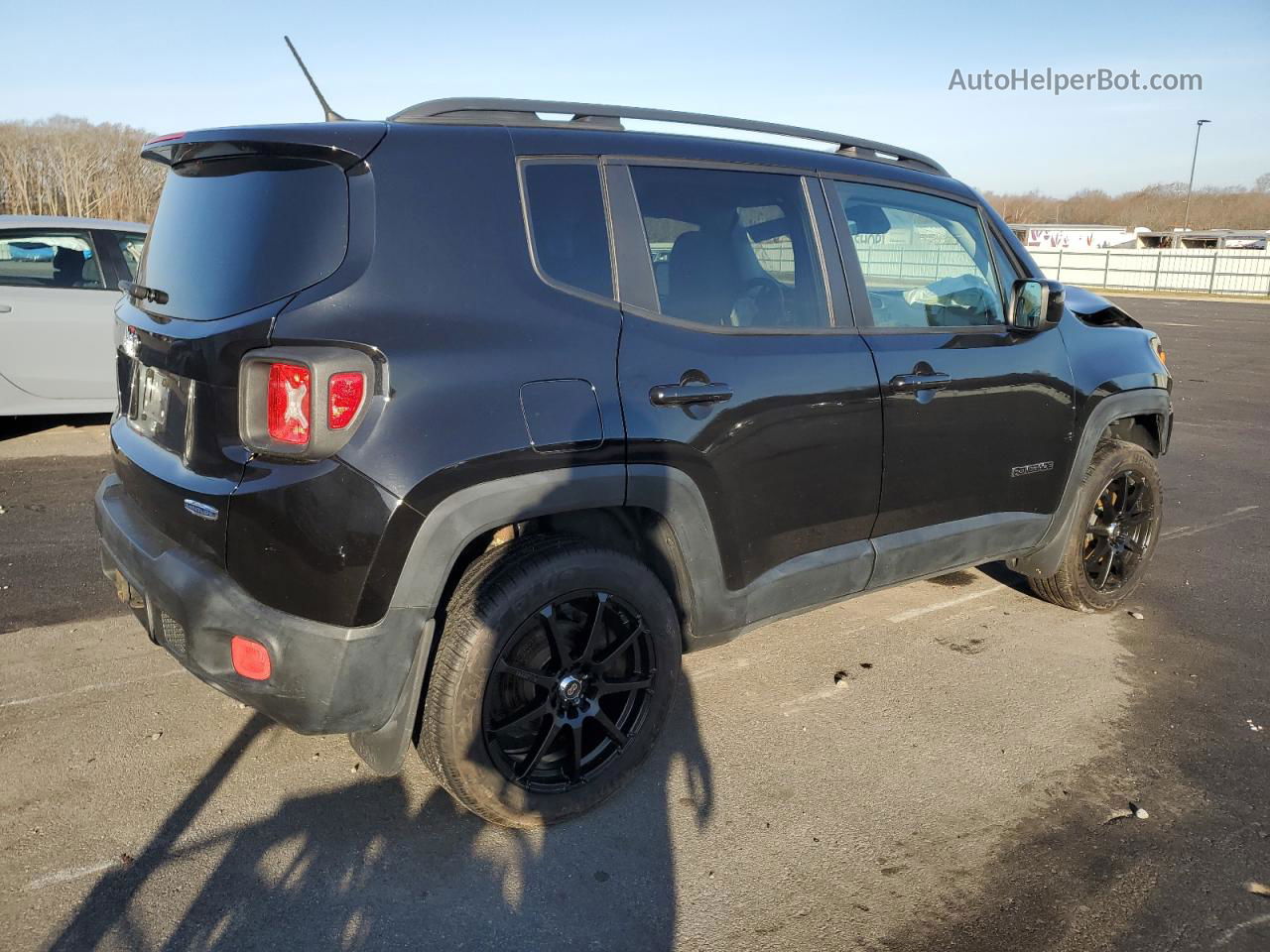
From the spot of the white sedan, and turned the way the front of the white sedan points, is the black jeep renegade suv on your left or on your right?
on your right

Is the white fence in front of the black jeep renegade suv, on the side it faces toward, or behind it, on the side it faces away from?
in front

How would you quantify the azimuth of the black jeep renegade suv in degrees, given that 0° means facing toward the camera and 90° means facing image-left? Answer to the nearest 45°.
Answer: approximately 225°

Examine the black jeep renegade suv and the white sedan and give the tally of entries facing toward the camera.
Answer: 0

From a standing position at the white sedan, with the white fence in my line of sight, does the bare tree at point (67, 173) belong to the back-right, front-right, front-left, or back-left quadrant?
front-left

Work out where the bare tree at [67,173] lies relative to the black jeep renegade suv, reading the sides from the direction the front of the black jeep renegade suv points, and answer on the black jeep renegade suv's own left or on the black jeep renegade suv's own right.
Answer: on the black jeep renegade suv's own left
